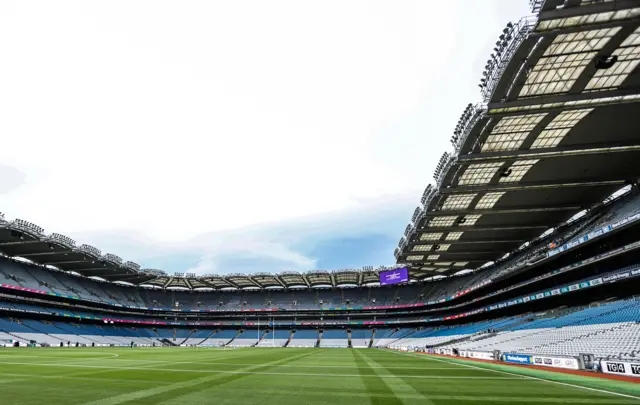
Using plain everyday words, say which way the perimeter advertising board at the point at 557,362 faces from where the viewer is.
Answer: facing the viewer and to the left of the viewer
